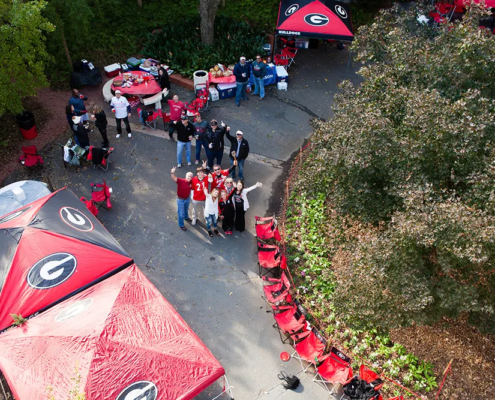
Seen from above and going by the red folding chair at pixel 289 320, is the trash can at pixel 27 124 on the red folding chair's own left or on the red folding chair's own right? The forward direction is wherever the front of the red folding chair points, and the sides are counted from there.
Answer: on the red folding chair's own right

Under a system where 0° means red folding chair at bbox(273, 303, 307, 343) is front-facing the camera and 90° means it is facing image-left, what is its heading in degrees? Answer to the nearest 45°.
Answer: approximately 45°

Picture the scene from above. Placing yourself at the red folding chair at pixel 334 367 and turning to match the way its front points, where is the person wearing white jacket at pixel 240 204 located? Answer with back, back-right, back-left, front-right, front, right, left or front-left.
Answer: right

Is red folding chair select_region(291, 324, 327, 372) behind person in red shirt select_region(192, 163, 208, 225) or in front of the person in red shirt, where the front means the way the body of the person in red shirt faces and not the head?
in front

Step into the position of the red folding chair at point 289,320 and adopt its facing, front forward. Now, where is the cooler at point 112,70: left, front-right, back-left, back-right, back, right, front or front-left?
right

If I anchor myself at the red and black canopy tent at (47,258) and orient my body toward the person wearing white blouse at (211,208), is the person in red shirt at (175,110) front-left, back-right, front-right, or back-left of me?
front-left

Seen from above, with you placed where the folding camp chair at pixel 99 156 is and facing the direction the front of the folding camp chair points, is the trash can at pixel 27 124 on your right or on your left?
on your left

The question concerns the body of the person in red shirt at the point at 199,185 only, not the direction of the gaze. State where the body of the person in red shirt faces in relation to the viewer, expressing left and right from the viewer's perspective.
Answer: facing the viewer

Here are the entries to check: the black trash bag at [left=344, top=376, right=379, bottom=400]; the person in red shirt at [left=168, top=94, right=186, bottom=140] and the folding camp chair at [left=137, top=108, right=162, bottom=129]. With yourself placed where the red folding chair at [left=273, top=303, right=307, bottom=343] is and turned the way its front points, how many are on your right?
2

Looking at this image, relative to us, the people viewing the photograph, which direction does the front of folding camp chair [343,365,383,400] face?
facing the viewer and to the left of the viewer

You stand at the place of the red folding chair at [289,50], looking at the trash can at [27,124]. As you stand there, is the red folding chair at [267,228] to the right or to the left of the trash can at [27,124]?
left

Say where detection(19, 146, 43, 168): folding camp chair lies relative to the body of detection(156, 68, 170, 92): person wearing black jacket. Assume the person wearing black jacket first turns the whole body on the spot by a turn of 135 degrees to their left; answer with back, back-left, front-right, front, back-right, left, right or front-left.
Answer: back-right

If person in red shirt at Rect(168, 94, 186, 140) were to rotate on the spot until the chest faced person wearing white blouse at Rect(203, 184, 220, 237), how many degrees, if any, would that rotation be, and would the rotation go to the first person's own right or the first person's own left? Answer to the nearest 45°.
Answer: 0° — they already face them

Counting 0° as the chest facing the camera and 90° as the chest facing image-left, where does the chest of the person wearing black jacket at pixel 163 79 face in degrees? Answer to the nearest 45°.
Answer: approximately 45°

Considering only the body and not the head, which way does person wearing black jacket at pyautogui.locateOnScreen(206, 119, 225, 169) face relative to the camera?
toward the camera
